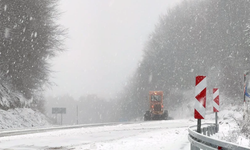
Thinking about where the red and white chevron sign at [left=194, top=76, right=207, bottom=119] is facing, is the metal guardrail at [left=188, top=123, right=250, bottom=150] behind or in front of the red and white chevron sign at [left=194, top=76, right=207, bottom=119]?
in front

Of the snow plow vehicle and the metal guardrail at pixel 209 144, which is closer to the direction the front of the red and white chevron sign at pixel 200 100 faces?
the metal guardrail

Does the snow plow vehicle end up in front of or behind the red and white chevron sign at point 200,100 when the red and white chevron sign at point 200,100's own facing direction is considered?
behind

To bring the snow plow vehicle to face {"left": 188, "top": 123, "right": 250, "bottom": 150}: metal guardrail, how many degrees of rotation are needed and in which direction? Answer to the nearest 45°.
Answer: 0° — it already faces it

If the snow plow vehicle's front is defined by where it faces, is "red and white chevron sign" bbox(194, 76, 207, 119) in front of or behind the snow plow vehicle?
in front

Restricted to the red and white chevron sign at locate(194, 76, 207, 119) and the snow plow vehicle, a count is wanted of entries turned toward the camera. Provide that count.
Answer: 2

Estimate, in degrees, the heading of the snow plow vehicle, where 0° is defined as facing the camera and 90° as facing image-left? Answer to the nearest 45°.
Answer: approximately 0°

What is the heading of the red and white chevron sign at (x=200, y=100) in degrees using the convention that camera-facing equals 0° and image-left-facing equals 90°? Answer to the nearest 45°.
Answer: approximately 0°
